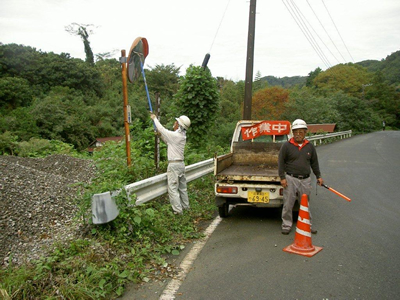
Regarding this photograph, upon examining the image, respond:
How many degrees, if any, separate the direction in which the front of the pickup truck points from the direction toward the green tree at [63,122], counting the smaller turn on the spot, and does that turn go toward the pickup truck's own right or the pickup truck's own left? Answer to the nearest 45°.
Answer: approximately 45° to the pickup truck's own left

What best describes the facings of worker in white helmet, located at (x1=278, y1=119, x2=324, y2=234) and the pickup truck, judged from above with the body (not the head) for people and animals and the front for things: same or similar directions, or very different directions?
very different directions

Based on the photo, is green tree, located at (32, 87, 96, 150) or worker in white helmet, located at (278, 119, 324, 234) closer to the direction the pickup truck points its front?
the green tree

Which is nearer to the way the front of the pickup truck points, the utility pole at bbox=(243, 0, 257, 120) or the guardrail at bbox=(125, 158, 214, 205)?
the utility pole

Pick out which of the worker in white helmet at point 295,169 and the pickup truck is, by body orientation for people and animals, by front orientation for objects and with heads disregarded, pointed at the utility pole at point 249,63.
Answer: the pickup truck

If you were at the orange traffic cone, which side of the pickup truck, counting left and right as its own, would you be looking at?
back

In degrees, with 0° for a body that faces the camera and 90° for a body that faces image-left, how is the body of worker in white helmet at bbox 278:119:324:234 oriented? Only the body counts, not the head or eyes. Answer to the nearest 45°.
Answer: approximately 0°

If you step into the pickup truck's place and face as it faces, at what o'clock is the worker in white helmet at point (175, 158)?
The worker in white helmet is roughly at 8 o'clock from the pickup truck.

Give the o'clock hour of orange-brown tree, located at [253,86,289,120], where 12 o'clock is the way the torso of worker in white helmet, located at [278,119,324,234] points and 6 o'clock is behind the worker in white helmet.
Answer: The orange-brown tree is roughly at 6 o'clock from the worker in white helmet.

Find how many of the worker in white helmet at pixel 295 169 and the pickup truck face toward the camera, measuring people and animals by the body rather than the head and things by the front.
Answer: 1

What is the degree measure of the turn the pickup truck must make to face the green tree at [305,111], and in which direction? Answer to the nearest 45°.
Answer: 0° — it already faces it

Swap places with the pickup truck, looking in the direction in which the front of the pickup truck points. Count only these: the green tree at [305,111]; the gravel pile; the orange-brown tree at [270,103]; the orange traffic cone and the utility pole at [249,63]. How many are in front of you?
3

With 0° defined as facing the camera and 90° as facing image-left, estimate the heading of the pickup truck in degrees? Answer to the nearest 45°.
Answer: approximately 180°
